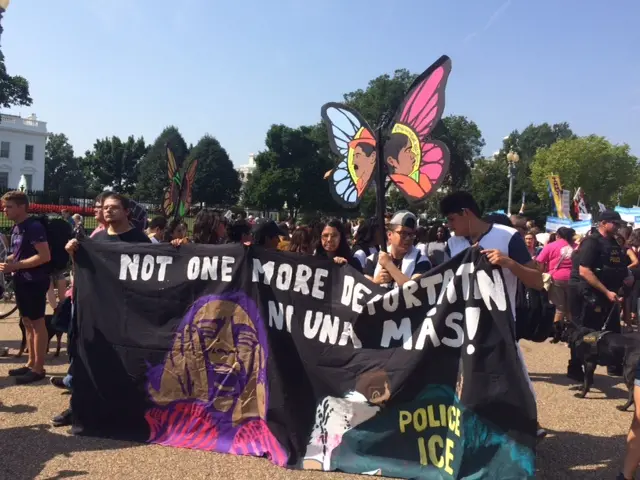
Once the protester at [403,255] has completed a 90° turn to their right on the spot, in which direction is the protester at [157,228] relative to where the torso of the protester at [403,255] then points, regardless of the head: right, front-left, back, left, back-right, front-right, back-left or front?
front-right

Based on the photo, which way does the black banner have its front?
toward the camera

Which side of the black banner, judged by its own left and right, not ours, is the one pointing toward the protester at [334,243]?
back

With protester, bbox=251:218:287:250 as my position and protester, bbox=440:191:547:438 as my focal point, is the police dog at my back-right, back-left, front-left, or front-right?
front-left

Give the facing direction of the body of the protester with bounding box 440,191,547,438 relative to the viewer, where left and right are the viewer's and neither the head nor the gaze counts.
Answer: facing the viewer and to the left of the viewer

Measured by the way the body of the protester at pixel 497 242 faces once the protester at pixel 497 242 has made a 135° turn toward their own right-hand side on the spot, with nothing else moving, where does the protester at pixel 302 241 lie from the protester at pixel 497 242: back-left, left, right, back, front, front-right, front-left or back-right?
front-left

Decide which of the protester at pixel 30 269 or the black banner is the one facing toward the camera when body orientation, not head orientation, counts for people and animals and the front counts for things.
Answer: the black banner

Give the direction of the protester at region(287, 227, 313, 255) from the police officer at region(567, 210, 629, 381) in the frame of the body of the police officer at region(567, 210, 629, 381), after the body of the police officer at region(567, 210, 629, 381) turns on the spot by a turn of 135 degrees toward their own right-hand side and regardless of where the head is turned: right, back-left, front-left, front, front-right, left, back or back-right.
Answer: front-left
